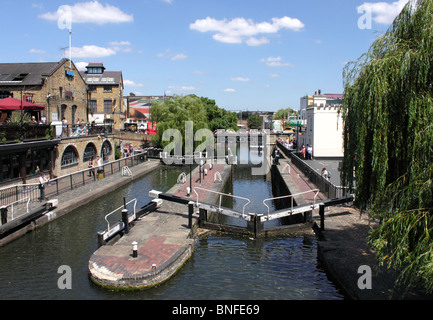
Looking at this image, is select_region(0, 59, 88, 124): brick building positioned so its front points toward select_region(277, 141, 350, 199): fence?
yes

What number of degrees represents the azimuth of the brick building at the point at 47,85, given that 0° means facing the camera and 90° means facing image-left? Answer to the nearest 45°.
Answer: approximately 315°

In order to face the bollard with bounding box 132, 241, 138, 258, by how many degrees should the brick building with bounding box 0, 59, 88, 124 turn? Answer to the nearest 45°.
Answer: approximately 45° to its right

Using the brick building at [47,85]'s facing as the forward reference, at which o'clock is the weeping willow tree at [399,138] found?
The weeping willow tree is roughly at 1 o'clock from the brick building.

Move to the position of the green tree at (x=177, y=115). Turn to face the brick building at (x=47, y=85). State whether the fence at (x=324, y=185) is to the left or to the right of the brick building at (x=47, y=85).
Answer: left

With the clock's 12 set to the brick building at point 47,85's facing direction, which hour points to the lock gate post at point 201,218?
The lock gate post is roughly at 1 o'clock from the brick building.

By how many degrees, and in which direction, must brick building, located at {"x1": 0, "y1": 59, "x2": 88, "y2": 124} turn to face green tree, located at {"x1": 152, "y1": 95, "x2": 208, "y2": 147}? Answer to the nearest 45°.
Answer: approximately 90° to its left
